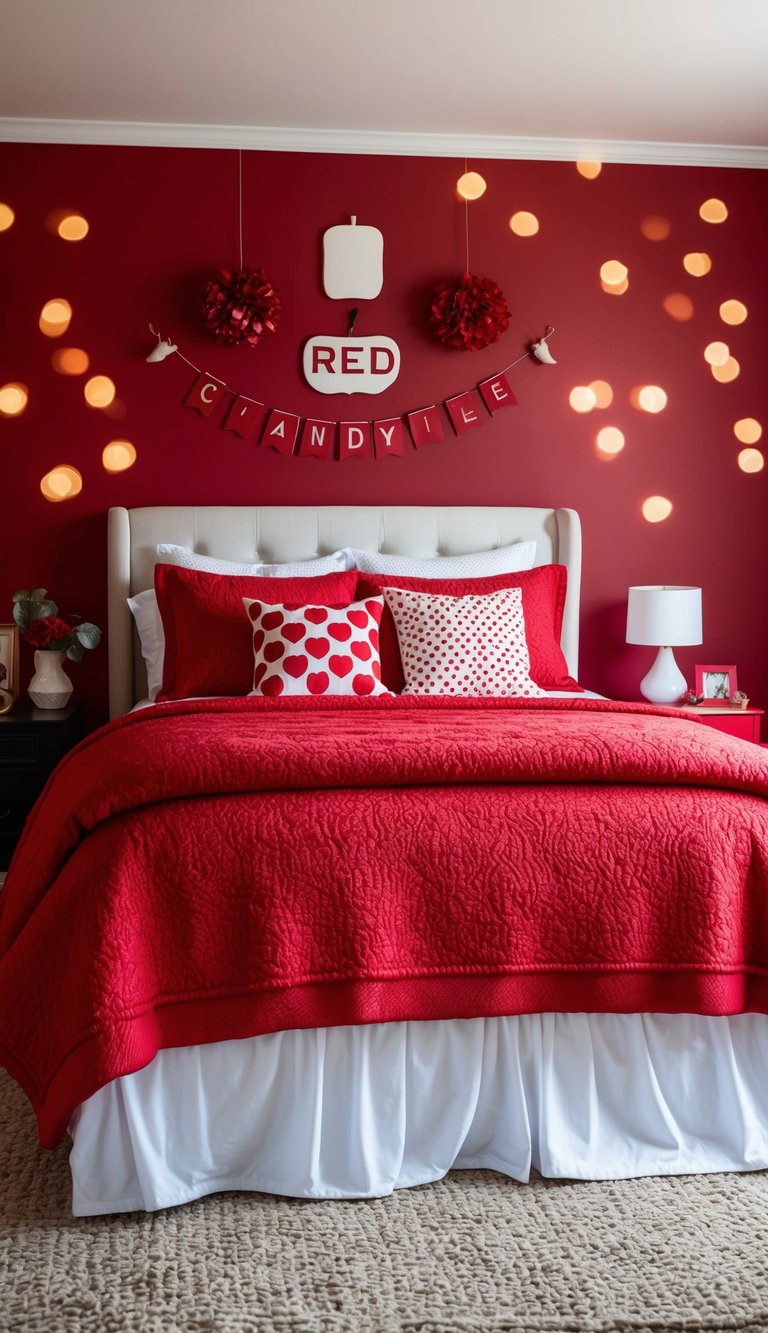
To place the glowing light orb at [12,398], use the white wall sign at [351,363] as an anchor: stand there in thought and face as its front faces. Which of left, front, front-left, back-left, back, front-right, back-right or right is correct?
right

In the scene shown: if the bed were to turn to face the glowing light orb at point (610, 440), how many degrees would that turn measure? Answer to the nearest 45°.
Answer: approximately 180°

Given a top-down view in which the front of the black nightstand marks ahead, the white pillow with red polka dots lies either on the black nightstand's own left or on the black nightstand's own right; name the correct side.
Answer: on the black nightstand's own left

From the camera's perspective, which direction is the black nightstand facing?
toward the camera

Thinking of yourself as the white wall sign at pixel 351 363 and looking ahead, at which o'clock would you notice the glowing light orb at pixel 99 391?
The glowing light orb is roughly at 3 o'clock from the white wall sign.

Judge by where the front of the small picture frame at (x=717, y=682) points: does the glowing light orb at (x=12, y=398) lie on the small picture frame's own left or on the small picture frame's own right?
on the small picture frame's own right

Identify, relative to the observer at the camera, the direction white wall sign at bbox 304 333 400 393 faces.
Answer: facing the viewer

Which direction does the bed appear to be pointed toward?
toward the camera

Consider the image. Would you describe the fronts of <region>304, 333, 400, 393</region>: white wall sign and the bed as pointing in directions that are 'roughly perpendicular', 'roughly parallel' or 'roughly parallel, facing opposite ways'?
roughly parallel

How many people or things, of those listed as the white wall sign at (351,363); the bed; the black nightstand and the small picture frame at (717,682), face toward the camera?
4
